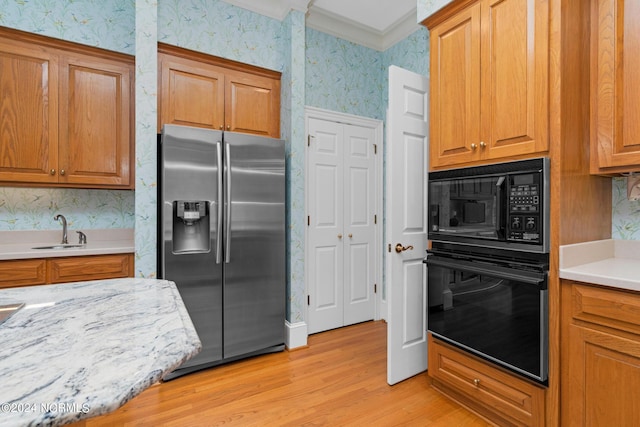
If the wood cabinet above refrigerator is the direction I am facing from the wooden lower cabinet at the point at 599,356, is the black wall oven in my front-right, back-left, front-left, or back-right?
front-right

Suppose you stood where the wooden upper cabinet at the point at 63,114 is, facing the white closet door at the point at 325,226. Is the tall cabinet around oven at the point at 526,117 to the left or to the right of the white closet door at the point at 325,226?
right

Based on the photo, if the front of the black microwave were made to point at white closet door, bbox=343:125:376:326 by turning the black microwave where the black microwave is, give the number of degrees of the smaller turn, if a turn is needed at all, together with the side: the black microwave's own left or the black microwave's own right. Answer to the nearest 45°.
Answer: approximately 90° to the black microwave's own right

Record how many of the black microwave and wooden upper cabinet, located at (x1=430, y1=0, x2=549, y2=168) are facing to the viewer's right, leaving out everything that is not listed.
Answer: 0

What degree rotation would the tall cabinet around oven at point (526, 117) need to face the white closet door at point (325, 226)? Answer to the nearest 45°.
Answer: approximately 90° to its right

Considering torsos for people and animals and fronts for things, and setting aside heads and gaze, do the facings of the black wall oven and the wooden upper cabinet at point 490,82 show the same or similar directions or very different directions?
same or similar directions

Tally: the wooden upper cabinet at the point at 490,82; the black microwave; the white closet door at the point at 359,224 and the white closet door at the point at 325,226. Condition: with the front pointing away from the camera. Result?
0

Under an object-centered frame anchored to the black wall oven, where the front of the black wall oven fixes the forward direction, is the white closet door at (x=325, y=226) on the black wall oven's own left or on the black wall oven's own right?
on the black wall oven's own right

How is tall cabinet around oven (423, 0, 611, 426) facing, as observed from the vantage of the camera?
facing the viewer and to the left of the viewer

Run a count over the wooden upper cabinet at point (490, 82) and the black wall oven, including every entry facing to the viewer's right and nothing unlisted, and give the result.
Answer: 0

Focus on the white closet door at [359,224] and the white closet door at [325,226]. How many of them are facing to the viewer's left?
0

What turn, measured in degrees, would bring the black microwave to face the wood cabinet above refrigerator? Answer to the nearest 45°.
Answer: approximately 45° to its right

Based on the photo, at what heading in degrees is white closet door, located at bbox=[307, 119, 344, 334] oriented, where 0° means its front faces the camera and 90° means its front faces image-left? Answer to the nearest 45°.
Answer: approximately 315°

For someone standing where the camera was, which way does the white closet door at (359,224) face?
facing the viewer and to the right of the viewer

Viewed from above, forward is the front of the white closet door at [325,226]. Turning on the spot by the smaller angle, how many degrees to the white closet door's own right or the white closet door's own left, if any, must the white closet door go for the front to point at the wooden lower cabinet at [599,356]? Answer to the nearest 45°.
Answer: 0° — it already faces it

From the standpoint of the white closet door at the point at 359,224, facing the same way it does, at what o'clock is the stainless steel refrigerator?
The stainless steel refrigerator is roughly at 3 o'clock from the white closet door.

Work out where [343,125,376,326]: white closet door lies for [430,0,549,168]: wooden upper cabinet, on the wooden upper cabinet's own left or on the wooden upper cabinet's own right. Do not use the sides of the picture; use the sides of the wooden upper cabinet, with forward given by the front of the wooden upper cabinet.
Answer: on the wooden upper cabinet's own right

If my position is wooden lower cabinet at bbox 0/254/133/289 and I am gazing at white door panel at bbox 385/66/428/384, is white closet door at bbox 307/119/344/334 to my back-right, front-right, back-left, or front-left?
front-left
